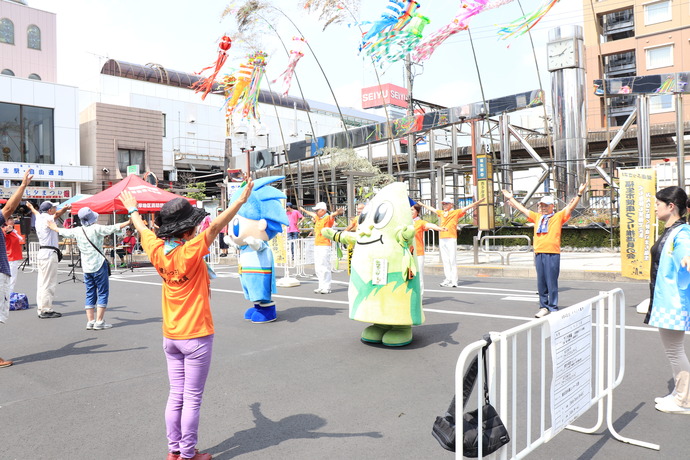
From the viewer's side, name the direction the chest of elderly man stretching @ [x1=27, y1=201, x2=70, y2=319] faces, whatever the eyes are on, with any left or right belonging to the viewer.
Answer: facing to the right of the viewer

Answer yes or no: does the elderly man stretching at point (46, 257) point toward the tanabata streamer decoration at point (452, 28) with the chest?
yes

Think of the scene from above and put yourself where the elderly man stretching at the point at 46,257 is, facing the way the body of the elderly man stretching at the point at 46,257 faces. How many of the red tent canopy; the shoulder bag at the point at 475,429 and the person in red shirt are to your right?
1

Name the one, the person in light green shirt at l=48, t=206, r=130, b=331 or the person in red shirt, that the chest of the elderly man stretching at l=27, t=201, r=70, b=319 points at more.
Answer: the person in light green shirt

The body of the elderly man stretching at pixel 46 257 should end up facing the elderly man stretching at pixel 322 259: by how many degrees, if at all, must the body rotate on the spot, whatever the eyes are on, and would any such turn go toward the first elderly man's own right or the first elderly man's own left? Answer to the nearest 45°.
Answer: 0° — they already face them
